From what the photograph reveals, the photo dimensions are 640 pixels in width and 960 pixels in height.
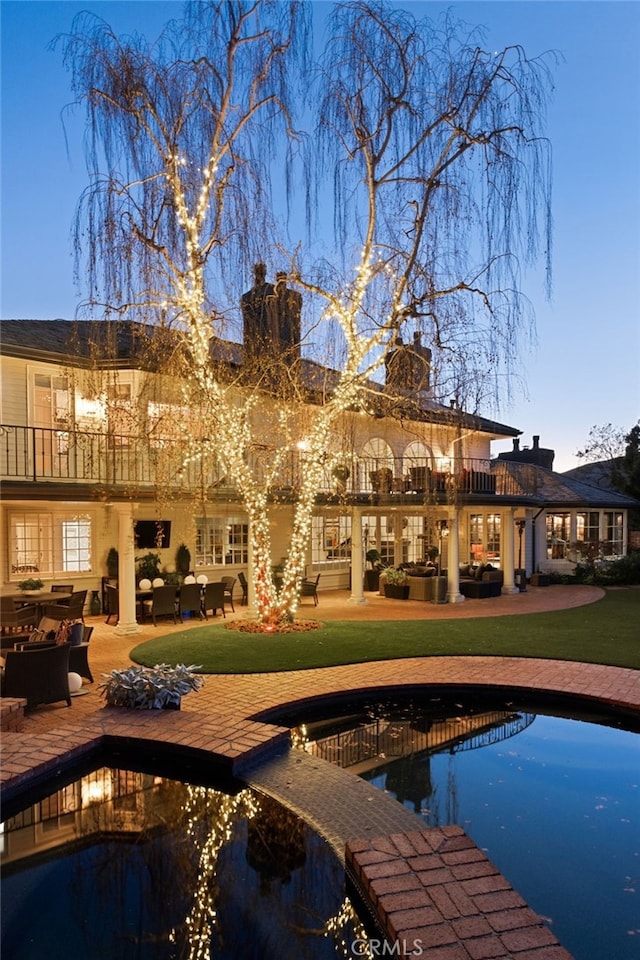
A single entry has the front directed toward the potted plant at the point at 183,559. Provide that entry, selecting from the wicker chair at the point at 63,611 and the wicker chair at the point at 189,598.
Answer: the wicker chair at the point at 189,598

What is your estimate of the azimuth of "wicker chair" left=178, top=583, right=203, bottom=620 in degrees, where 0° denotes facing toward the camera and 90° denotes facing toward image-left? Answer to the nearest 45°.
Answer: approximately 180°
